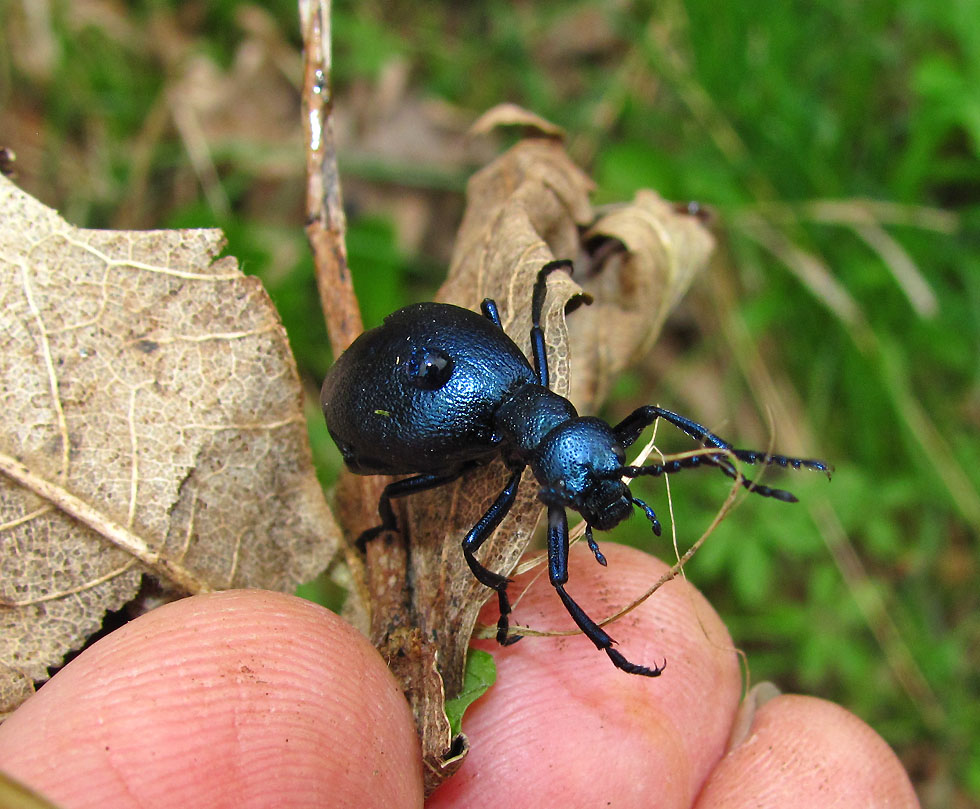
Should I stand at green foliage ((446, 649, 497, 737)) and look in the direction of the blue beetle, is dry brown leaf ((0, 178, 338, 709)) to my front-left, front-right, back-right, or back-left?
front-left

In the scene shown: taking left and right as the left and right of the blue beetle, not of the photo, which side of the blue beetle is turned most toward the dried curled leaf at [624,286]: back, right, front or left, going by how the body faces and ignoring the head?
left

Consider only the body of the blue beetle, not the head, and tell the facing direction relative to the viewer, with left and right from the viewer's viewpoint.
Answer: facing the viewer and to the right of the viewer

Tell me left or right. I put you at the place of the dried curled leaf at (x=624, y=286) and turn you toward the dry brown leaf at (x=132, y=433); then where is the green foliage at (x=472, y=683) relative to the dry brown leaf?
left

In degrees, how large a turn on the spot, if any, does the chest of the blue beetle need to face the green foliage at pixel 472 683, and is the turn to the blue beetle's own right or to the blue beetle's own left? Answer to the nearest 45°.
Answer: approximately 45° to the blue beetle's own right

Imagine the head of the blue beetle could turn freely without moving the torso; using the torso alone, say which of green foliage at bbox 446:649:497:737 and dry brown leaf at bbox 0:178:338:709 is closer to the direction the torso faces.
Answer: the green foliage
